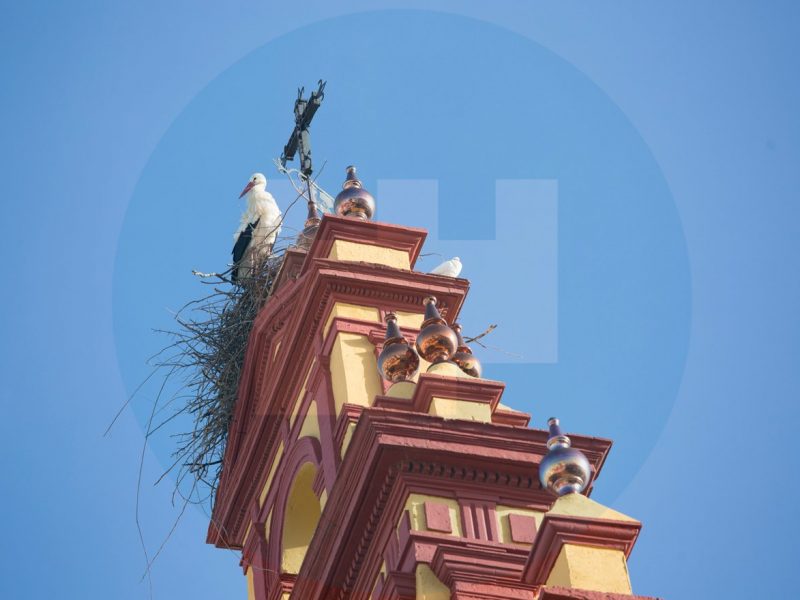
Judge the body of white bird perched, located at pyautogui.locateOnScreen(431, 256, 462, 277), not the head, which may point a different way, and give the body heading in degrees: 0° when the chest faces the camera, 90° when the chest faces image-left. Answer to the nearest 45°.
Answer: approximately 270°

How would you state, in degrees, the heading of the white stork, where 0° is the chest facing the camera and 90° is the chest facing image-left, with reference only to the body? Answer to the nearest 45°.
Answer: approximately 315°
